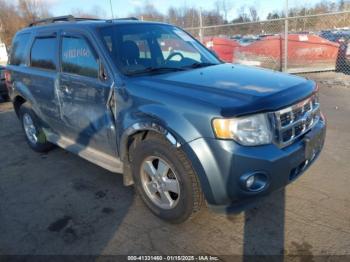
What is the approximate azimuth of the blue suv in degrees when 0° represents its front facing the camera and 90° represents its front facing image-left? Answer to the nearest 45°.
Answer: approximately 315°
